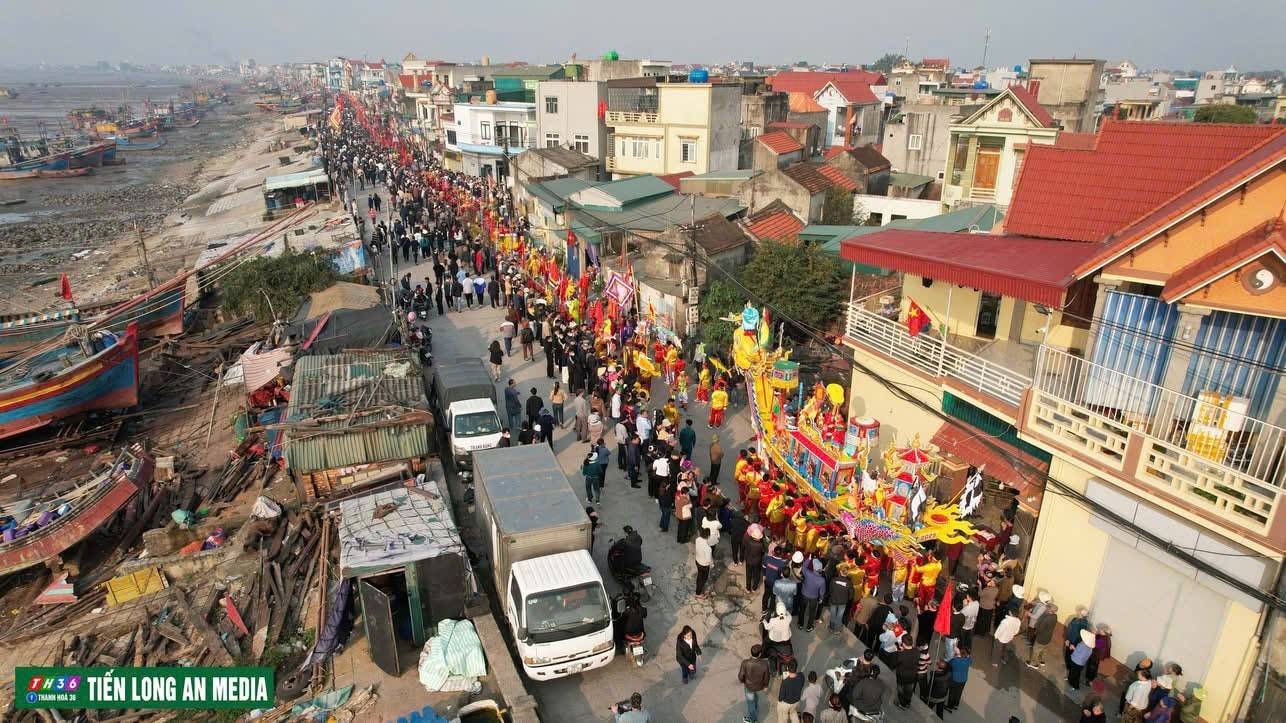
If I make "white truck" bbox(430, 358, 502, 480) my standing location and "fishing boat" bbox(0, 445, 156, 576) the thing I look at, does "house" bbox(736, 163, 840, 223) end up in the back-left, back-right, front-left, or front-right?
back-right

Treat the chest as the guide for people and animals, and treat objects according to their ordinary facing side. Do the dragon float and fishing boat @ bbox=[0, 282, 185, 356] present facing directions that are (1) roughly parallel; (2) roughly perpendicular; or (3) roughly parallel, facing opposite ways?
roughly perpendicular

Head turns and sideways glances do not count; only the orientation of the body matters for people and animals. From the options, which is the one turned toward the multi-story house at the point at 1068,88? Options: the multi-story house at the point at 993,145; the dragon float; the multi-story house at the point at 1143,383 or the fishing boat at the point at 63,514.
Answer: the fishing boat

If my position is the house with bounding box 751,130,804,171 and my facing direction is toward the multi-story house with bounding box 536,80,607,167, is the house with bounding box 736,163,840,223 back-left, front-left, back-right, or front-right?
back-left

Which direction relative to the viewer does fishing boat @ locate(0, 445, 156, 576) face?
to the viewer's right

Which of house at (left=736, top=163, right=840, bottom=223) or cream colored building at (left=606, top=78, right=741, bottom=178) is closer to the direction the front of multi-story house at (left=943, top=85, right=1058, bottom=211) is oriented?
the house

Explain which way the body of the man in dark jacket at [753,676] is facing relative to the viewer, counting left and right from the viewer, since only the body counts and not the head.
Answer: facing away from the viewer

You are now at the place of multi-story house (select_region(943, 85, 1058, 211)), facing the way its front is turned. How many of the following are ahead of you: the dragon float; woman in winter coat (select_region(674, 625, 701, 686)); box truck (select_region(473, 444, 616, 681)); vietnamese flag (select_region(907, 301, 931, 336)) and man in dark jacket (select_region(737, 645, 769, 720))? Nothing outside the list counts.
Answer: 5

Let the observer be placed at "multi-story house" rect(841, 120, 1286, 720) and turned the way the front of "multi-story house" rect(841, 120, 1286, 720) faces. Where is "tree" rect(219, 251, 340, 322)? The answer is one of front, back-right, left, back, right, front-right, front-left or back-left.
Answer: front-right

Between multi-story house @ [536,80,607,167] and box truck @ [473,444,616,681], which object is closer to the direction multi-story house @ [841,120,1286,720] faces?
the box truck

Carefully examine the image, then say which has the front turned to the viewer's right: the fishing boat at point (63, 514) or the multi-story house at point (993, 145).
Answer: the fishing boat

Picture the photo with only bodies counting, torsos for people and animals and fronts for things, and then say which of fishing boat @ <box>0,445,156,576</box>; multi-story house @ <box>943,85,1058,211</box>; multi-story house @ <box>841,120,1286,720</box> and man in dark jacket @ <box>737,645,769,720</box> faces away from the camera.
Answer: the man in dark jacket

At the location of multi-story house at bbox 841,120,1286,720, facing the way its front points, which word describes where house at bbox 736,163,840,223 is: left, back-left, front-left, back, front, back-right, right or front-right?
right

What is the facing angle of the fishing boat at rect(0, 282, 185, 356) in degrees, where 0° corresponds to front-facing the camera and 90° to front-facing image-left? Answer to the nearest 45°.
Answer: approximately 270°
